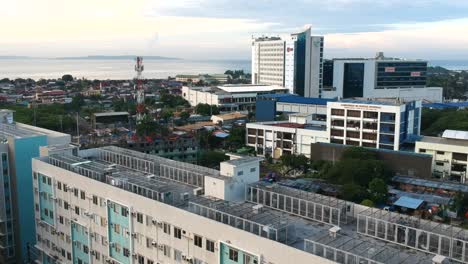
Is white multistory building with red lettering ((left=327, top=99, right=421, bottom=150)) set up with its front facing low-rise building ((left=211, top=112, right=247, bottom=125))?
no

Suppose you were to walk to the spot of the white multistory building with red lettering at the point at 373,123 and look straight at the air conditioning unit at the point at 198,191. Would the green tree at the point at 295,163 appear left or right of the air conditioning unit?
right

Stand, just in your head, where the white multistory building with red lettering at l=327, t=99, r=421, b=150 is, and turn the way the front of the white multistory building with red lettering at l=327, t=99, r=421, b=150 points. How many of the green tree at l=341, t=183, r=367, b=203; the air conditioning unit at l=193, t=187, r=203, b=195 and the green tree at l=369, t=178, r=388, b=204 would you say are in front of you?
3

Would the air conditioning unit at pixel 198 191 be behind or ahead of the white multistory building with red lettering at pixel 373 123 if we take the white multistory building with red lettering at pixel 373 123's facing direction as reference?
ahead

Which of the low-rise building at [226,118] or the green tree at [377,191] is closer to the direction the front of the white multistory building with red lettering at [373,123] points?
the green tree

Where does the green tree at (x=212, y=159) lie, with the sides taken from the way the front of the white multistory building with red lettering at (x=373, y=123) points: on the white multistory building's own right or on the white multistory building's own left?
on the white multistory building's own right

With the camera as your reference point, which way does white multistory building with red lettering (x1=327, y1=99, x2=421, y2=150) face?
facing the viewer

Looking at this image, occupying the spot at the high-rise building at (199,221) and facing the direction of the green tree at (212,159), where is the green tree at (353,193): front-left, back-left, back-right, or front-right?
front-right

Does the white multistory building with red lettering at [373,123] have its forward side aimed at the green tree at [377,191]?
yes

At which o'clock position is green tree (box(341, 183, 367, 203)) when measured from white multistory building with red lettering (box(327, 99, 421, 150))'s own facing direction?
The green tree is roughly at 12 o'clock from the white multistory building with red lettering.

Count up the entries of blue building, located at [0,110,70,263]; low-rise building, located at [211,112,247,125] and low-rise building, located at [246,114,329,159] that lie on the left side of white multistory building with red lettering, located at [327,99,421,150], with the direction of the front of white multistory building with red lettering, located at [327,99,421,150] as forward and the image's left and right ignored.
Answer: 0

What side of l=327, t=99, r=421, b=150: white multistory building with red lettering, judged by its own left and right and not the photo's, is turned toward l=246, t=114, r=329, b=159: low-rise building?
right

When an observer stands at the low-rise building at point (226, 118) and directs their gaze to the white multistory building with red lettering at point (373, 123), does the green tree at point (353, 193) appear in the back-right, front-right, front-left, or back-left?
front-right

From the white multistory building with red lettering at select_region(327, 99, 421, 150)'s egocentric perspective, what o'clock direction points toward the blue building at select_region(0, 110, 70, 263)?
The blue building is roughly at 1 o'clock from the white multistory building with red lettering.

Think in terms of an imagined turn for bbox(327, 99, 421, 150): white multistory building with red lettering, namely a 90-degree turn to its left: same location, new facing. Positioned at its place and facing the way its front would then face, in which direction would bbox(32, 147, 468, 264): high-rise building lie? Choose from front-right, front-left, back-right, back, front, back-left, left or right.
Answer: right

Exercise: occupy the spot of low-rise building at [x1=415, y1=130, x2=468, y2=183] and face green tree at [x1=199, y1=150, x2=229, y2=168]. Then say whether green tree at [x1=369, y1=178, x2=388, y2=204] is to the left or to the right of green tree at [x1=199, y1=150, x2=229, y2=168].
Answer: left

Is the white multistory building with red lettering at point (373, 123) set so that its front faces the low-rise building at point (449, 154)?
no
